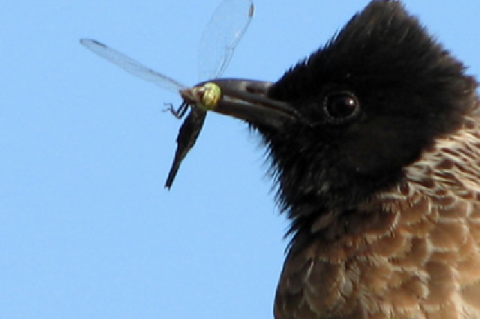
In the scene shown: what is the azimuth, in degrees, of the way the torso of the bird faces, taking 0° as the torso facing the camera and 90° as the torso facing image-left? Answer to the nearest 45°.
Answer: approximately 90°
